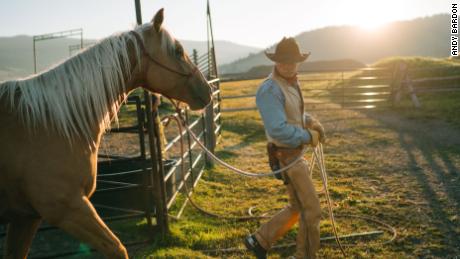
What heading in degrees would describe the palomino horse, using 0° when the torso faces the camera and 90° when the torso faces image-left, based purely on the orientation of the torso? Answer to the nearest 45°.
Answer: approximately 270°

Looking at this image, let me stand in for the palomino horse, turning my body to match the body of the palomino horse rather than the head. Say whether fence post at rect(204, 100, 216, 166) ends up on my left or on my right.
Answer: on my left

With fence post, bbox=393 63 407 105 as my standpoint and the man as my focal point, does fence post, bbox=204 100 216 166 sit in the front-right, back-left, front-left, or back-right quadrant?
front-right

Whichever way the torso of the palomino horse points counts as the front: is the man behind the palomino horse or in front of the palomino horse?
in front

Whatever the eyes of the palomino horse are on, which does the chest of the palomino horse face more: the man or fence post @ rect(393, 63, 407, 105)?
the man

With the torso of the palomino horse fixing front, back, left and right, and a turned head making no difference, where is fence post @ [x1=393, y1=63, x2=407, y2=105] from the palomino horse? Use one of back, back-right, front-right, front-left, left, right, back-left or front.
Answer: front-left
